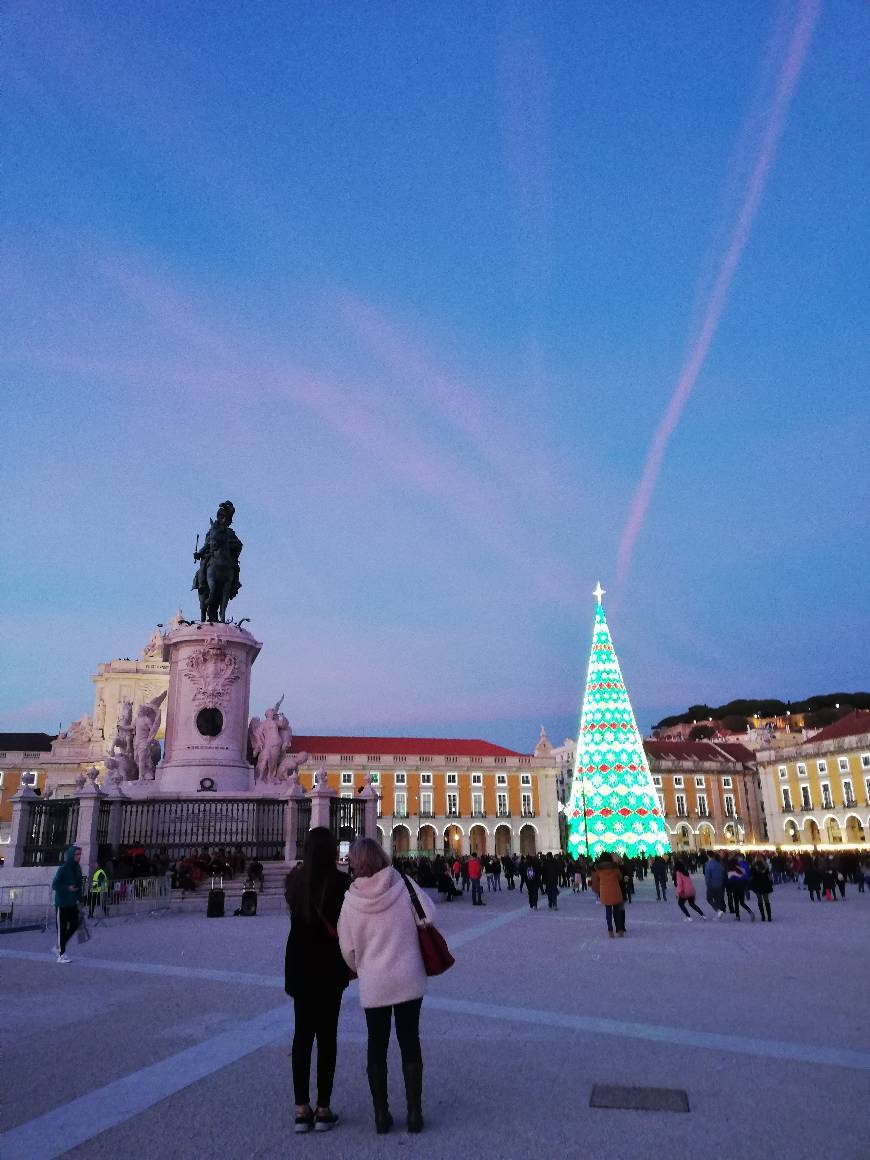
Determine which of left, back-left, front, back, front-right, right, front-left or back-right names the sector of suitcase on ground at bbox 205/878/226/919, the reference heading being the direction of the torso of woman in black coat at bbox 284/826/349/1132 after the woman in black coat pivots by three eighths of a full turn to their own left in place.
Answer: back-right

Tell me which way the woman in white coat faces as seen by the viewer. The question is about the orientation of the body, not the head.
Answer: away from the camera

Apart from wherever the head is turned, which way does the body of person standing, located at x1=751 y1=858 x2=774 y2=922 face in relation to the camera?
away from the camera

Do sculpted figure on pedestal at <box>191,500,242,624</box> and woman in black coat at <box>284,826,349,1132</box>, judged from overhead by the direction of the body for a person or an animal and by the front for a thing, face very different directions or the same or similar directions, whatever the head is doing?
very different directions

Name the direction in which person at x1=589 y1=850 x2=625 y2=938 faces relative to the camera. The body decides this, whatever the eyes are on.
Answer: away from the camera

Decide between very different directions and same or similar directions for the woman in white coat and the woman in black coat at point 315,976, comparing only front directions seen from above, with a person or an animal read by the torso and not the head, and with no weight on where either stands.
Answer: same or similar directions

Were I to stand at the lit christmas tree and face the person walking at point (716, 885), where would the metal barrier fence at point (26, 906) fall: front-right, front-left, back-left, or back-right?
front-right

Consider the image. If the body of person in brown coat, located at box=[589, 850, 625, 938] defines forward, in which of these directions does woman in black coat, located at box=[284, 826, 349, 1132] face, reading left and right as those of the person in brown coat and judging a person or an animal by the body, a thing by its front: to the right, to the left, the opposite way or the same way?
the same way

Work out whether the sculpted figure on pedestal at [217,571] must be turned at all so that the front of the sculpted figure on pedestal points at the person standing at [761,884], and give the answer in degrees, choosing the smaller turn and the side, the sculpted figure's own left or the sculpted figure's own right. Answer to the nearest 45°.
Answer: approximately 45° to the sculpted figure's own left

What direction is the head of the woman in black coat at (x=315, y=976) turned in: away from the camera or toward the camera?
away from the camera

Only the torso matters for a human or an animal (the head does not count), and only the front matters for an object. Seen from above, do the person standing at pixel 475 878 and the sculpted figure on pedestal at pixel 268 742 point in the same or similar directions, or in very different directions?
very different directions

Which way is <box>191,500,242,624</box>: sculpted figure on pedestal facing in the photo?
toward the camera

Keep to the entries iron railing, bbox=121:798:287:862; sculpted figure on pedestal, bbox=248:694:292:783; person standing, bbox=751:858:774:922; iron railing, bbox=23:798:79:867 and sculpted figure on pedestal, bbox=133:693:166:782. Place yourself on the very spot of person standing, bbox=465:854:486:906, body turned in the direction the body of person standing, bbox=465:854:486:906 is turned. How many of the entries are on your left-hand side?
4

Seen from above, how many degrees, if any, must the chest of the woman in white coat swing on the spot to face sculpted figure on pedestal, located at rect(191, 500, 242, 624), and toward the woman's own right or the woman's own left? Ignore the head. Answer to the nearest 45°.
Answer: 0° — they already face it
